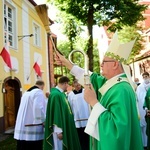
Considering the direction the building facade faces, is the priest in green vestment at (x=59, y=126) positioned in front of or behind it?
in front

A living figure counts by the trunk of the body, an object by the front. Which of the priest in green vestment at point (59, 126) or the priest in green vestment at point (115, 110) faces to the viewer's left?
the priest in green vestment at point (115, 110)

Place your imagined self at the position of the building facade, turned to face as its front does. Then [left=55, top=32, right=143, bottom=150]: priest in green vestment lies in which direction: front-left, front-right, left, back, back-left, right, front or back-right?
front-right

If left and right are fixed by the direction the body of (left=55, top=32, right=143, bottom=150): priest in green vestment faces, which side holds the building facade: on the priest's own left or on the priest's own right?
on the priest's own right

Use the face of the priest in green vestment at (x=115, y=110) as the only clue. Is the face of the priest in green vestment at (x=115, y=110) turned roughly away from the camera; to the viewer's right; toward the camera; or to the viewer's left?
to the viewer's left

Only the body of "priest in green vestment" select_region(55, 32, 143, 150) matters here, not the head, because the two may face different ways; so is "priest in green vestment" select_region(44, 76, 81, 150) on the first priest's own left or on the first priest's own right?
on the first priest's own right

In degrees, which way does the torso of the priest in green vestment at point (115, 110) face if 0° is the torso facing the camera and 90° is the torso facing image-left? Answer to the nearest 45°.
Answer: approximately 90°
